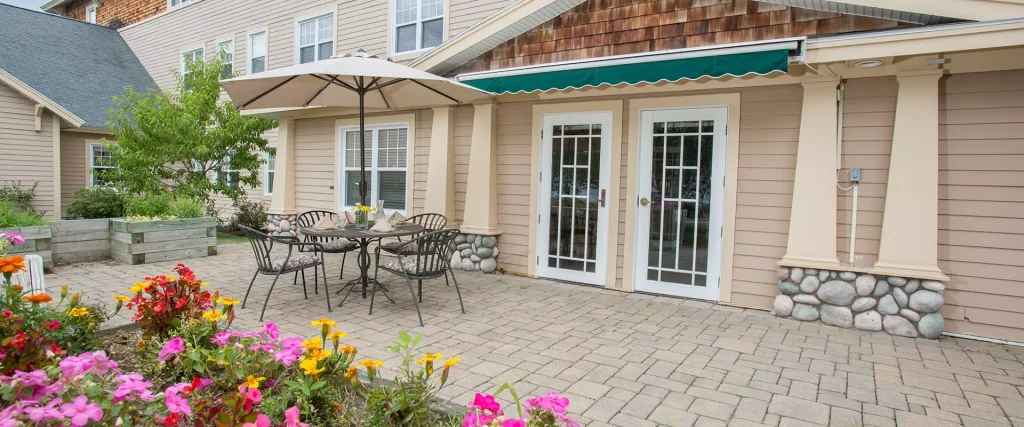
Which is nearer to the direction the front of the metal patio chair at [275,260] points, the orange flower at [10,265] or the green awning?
the green awning

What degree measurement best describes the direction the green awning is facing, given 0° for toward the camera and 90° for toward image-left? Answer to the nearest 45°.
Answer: approximately 45°

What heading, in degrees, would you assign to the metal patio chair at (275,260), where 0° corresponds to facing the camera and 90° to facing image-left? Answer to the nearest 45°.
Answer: approximately 225°

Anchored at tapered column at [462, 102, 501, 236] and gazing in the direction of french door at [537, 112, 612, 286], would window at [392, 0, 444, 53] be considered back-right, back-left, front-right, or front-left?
back-left

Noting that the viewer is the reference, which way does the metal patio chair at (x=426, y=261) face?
facing away from the viewer and to the left of the viewer

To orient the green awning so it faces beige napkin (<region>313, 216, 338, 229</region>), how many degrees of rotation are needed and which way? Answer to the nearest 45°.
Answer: approximately 45° to its right

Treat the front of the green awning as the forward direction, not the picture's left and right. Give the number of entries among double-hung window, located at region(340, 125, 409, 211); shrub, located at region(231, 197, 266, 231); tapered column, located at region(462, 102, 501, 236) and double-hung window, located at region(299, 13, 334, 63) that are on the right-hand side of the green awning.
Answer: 4

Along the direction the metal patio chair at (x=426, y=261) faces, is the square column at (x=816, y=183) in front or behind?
behind
